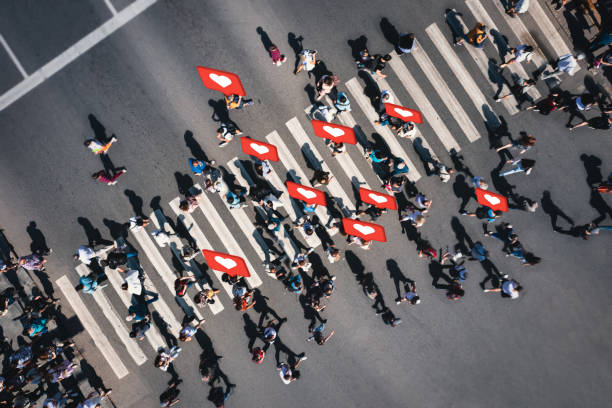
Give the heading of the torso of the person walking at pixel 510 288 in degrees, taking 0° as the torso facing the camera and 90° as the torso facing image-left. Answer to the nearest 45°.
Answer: approximately 270°

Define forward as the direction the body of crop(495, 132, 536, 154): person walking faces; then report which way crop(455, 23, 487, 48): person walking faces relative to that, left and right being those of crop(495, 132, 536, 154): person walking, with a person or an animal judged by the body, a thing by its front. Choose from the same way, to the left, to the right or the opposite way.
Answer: the same way

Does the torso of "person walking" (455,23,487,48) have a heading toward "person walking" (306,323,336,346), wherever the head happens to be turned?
no
